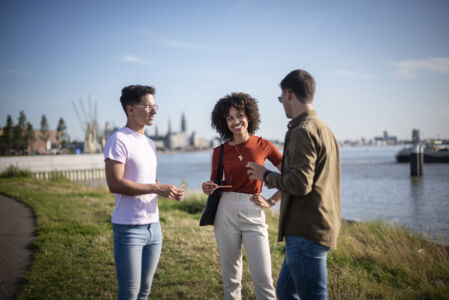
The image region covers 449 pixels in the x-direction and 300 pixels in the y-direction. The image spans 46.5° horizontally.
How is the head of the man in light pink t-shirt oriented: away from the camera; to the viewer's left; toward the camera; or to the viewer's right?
to the viewer's right

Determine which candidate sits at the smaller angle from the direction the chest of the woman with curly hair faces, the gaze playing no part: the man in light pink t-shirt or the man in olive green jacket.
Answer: the man in olive green jacket

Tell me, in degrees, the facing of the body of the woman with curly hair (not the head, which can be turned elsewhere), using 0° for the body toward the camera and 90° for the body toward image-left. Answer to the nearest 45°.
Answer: approximately 0°

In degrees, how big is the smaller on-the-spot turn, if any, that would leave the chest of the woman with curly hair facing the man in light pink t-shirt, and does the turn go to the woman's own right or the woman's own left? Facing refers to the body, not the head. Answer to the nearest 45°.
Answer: approximately 45° to the woman's own right
